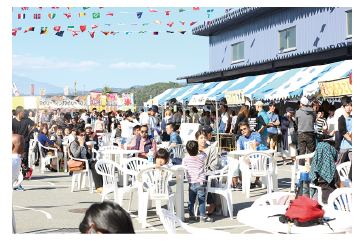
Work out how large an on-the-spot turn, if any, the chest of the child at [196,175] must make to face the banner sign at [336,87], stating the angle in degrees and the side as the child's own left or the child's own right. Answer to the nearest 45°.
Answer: approximately 45° to the child's own right

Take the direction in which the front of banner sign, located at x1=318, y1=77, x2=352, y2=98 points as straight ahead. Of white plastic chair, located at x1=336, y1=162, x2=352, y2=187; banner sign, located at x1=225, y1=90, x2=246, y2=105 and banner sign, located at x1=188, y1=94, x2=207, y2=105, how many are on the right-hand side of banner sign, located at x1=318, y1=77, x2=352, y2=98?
2

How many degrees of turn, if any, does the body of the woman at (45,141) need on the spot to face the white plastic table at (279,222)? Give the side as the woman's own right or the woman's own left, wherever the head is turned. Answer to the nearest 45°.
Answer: approximately 45° to the woman's own right

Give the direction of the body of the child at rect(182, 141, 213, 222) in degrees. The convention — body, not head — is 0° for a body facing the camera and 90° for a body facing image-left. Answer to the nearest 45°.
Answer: approximately 180°

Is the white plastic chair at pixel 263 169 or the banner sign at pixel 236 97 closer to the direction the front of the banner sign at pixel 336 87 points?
the white plastic chair

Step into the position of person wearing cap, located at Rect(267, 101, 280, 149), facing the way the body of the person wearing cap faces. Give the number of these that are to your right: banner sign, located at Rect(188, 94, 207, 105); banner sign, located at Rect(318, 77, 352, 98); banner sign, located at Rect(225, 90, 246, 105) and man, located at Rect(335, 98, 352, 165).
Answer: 2

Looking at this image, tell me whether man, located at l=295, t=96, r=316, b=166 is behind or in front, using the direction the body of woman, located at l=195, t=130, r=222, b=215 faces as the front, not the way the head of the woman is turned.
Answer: behind
